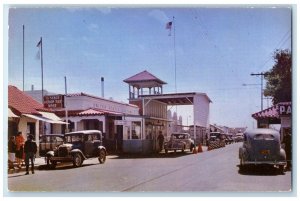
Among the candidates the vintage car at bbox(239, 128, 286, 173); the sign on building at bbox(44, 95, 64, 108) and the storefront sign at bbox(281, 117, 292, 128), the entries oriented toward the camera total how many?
2

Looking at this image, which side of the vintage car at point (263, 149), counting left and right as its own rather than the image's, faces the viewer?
back

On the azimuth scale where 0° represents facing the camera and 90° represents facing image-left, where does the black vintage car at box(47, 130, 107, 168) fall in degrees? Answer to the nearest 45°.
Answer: approximately 45°

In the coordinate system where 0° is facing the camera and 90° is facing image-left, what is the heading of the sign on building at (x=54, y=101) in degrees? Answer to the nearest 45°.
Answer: approximately 0°

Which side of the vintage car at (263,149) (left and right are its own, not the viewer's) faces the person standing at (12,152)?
left

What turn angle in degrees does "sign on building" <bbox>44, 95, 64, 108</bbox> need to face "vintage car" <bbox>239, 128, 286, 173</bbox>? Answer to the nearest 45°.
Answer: approximately 45° to its left
